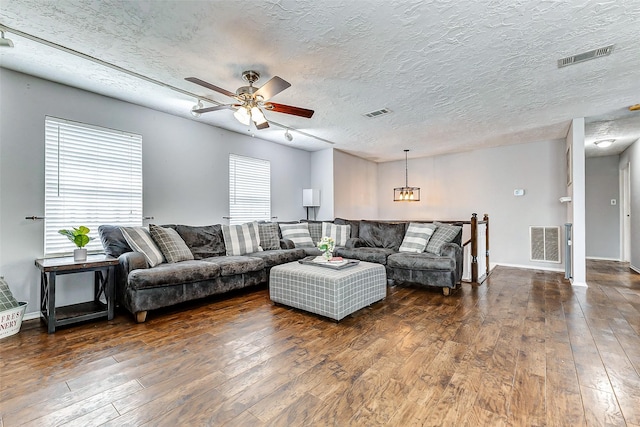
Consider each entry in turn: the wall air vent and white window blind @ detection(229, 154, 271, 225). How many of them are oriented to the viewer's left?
0

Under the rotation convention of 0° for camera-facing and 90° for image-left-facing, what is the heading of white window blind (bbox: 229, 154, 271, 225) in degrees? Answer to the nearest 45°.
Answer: approximately 315°

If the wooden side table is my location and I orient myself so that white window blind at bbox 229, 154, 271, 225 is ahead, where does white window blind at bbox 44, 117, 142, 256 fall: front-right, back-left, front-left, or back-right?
front-left

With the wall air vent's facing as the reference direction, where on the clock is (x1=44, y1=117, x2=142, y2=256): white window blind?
The white window blind is roughly at 1 o'clock from the wall air vent.

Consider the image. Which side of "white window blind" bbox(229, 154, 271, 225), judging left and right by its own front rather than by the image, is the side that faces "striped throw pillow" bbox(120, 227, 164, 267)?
right

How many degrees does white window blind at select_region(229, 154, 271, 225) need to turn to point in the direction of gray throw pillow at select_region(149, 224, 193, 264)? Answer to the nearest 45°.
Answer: approximately 90° to its right

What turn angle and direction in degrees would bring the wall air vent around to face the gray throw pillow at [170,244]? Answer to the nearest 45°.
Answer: approximately 45° to its right

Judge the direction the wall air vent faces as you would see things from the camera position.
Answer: facing the viewer

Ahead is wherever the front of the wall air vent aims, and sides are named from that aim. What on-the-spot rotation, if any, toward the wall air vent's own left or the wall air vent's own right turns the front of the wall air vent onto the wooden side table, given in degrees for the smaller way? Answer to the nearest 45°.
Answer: approximately 45° to the wall air vent's own right

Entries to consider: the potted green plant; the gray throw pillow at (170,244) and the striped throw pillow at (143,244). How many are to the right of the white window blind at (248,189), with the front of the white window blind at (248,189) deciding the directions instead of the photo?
3

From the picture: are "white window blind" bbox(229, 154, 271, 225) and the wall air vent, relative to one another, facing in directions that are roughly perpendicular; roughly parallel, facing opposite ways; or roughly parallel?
roughly perpendicular

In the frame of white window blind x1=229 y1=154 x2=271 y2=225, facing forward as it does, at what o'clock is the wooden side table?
The wooden side table is roughly at 3 o'clock from the white window blind.

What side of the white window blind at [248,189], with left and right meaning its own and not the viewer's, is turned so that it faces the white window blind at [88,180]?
right
